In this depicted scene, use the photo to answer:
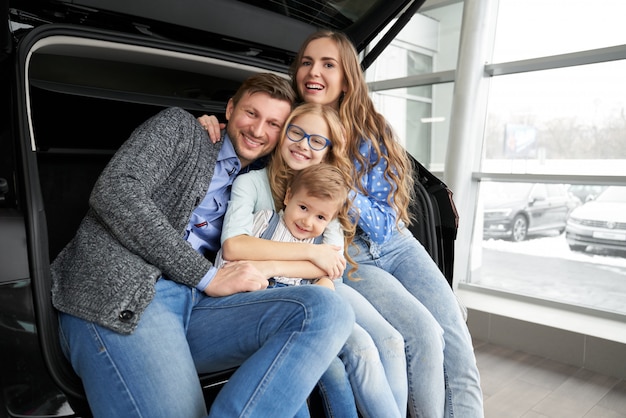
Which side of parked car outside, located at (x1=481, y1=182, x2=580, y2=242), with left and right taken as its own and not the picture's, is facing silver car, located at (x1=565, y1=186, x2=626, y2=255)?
left

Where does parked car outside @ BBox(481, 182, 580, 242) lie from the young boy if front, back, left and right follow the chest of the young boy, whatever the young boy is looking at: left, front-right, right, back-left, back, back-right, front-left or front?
back-left

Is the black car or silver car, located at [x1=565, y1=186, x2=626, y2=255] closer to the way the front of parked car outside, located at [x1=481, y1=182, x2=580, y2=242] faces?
the black car

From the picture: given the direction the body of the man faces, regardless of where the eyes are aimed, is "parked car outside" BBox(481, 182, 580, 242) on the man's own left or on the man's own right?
on the man's own left
